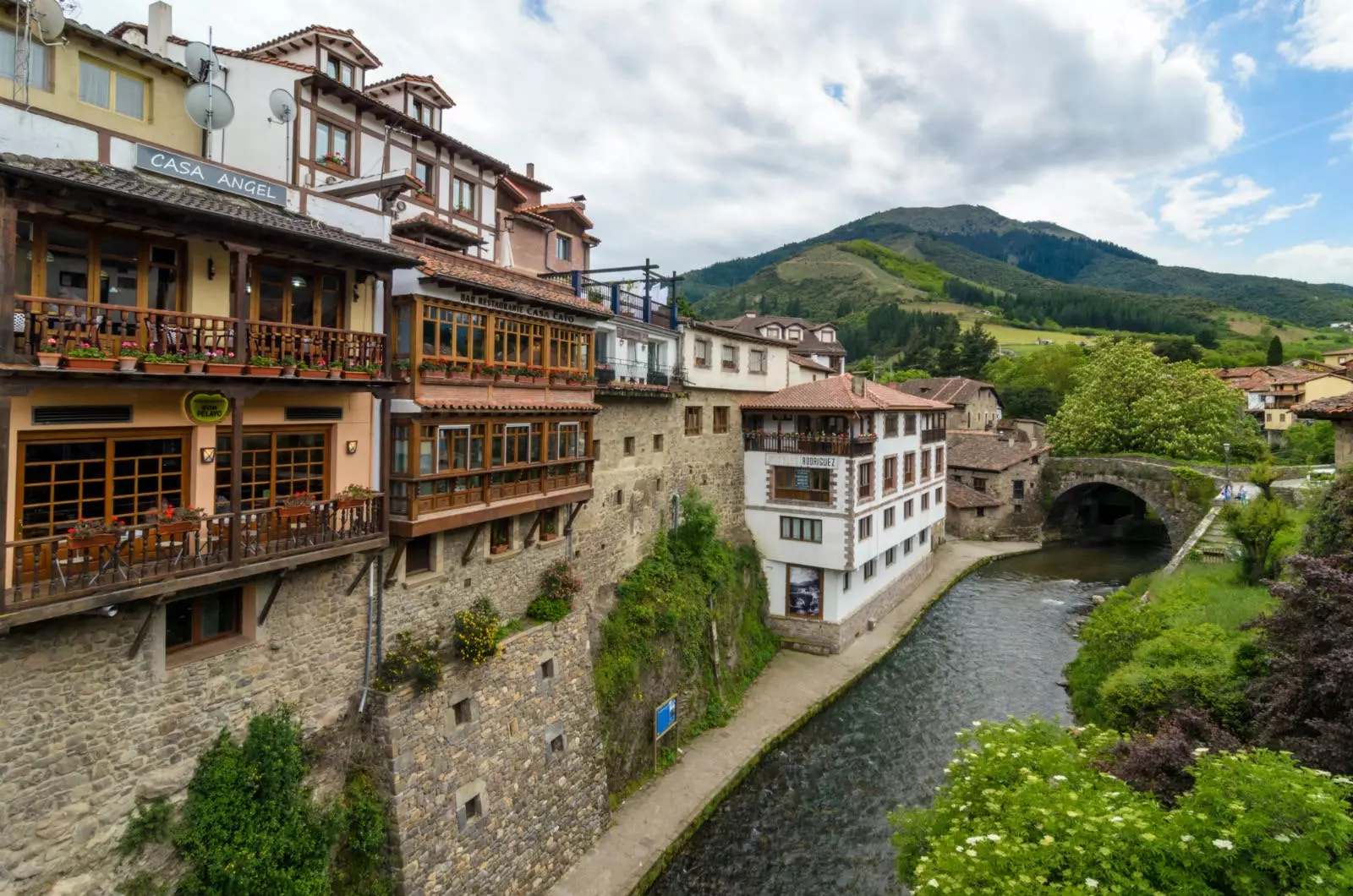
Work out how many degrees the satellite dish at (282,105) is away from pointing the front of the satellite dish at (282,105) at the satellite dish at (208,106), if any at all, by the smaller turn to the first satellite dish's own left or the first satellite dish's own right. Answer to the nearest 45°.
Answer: approximately 90° to the first satellite dish's own right

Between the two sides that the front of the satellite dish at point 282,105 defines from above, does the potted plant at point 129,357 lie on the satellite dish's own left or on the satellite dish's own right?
on the satellite dish's own right

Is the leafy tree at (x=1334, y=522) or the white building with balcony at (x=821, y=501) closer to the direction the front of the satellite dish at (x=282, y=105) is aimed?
the leafy tree
